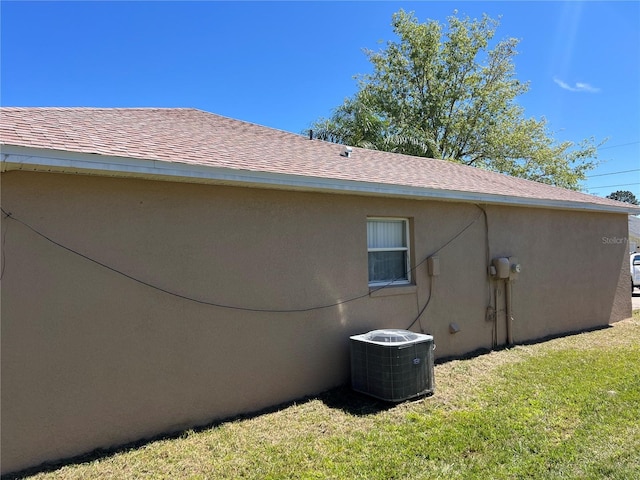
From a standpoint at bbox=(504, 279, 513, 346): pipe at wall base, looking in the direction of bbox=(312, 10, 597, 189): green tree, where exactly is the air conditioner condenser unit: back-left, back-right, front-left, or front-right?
back-left

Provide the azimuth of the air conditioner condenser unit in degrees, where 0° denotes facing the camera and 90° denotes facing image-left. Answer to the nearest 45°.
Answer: approximately 315°

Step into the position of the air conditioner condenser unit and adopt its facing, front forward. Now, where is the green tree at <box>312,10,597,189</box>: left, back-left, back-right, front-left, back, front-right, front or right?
back-left

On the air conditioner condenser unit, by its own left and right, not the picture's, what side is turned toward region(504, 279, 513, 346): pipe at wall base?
left
